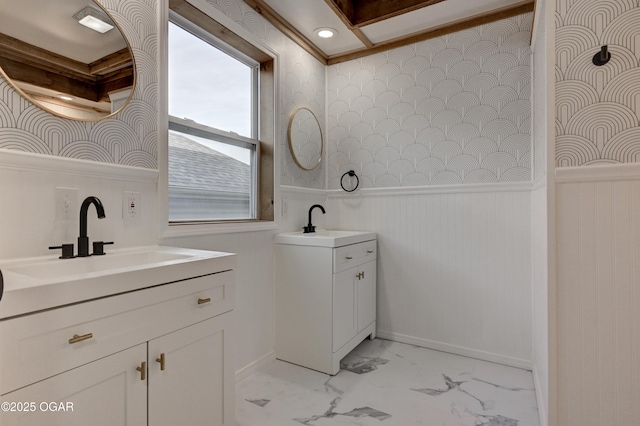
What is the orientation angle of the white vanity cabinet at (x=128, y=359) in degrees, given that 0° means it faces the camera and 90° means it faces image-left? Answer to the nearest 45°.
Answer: approximately 315°

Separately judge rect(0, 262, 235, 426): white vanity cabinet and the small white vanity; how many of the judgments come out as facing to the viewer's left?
0

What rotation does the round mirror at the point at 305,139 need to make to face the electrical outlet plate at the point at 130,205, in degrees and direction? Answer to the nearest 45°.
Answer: approximately 90° to its right

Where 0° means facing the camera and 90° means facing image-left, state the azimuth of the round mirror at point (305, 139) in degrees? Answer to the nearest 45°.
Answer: approximately 315°

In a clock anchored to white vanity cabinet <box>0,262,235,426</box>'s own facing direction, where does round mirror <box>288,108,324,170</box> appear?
The round mirror is roughly at 9 o'clock from the white vanity cabinet.

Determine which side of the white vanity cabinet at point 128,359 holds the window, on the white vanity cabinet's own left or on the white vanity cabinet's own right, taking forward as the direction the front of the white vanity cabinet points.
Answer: on the white vanity cabinet's own left

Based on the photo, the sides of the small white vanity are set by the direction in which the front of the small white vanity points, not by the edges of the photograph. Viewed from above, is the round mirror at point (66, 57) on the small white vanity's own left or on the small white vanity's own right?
on the small white vanity's own right

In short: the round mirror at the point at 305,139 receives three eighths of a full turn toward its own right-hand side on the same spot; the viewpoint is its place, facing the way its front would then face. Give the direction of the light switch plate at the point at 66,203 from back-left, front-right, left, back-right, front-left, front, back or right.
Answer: front-left

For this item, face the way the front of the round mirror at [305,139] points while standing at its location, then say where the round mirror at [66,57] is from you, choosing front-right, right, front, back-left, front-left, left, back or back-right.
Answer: right

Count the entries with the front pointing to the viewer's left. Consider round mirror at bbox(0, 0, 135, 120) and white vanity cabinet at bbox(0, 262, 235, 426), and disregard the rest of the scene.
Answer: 0

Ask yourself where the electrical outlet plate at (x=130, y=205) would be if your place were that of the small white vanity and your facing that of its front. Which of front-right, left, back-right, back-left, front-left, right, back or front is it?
right

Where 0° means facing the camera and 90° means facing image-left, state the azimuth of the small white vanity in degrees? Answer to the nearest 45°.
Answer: approximately 315°

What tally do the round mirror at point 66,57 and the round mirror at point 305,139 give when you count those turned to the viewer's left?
0

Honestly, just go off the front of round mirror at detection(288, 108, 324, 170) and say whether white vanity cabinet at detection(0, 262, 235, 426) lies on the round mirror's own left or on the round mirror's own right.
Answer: on the round mirror's own right
